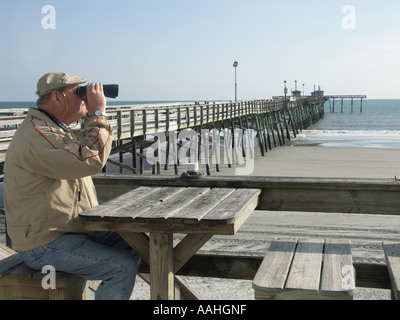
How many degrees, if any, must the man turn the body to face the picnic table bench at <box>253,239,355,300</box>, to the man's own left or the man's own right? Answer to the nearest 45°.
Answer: approximately 45° to the man's own right

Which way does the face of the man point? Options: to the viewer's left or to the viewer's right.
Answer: to the viewer's right

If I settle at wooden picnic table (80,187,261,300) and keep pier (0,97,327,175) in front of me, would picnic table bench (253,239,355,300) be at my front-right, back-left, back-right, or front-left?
back-right

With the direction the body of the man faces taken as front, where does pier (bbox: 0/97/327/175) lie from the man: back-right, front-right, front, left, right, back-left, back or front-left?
left

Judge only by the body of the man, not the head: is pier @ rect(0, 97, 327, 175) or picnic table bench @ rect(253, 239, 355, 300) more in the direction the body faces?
the picnic table bench

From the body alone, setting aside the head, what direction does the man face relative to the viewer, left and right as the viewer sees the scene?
facing to the right of the viewer
